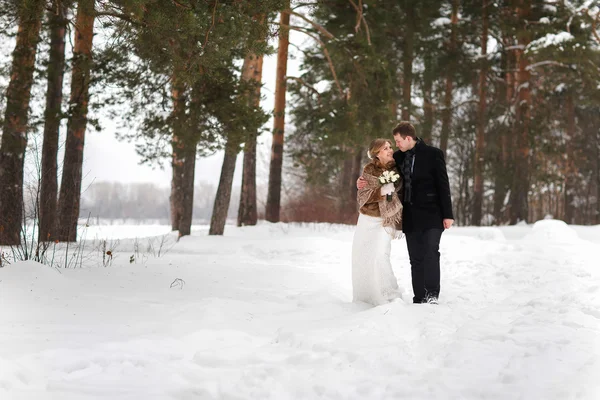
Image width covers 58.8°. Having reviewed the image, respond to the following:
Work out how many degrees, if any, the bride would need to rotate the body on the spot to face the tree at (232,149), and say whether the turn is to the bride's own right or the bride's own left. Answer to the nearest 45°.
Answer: approximately 180°

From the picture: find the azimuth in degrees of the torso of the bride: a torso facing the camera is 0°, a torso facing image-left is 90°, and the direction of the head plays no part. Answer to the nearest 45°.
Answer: approximately 315°
